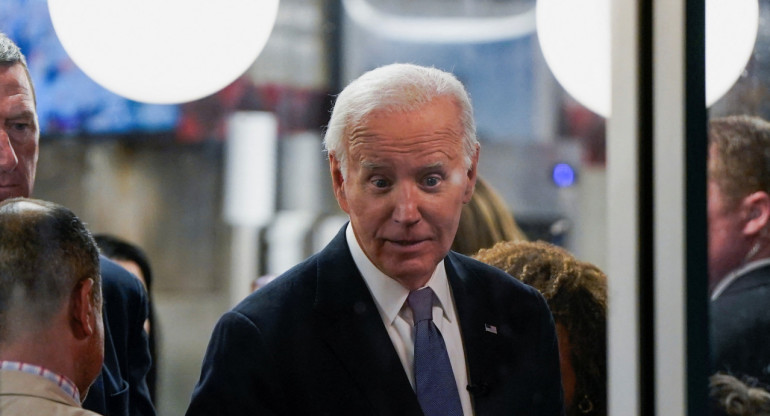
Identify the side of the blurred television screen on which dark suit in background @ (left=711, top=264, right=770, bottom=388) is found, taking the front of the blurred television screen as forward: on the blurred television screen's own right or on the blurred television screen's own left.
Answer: on the blurred television screen's own left

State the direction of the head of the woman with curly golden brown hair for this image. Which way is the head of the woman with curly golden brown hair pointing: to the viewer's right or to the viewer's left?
to the viewer's left

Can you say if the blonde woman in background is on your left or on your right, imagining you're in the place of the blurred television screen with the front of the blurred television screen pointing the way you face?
on your left

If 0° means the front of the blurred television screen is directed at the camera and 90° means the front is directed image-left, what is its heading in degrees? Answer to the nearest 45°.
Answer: approximately 0°

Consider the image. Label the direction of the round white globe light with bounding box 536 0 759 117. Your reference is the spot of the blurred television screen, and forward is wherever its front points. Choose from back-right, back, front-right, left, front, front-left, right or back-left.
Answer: left
